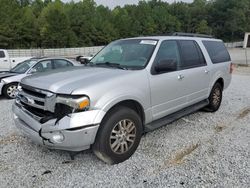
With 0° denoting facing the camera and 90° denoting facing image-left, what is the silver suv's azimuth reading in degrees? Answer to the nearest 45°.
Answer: approximately 45°

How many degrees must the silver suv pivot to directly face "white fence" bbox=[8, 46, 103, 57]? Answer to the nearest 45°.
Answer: approximately 135° to its right
